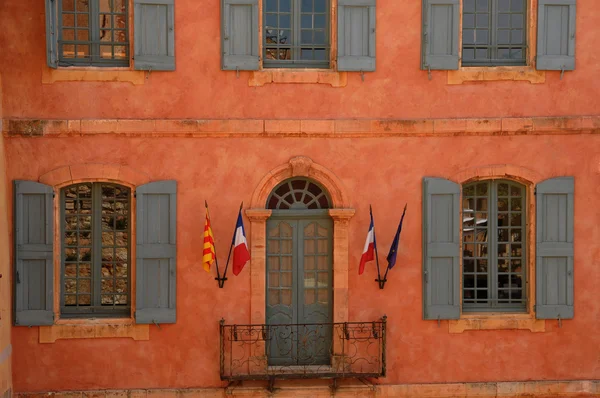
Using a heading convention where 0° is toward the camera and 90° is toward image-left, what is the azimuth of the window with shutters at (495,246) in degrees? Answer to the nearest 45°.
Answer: approximately 0°

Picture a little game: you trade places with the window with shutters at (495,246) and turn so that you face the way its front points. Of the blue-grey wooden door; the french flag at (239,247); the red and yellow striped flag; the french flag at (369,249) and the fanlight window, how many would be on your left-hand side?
0

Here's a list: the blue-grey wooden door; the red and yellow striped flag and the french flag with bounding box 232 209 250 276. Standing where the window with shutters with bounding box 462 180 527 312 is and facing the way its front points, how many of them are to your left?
0

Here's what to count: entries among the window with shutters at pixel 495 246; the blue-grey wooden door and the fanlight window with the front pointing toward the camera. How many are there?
3

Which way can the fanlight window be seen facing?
toward the camera

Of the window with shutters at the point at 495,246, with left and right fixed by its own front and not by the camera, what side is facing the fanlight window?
right

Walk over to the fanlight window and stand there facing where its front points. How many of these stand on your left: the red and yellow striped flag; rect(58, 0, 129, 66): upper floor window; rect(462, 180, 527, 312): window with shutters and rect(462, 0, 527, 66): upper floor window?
2

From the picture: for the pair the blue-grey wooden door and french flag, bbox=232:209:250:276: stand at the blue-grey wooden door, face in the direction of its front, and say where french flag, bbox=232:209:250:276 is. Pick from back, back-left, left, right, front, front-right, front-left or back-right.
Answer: front-right

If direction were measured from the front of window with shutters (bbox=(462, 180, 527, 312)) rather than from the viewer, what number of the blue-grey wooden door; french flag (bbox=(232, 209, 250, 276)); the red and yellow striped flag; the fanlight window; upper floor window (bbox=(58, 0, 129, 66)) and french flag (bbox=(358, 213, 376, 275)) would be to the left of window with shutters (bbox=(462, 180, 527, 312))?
0

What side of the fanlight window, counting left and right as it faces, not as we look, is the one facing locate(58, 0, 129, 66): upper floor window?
right

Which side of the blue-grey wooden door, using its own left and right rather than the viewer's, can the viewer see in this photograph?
front

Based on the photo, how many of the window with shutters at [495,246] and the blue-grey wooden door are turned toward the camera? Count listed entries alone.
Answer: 2

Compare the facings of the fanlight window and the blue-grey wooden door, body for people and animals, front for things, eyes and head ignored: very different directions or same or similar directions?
same or similar directions

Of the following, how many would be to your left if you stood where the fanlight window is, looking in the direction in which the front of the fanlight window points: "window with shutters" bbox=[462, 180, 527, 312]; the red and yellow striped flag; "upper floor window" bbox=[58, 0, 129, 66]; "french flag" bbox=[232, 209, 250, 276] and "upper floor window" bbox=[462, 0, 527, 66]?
2

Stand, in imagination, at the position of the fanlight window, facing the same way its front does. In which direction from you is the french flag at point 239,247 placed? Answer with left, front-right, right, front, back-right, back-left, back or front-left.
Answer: front-right
